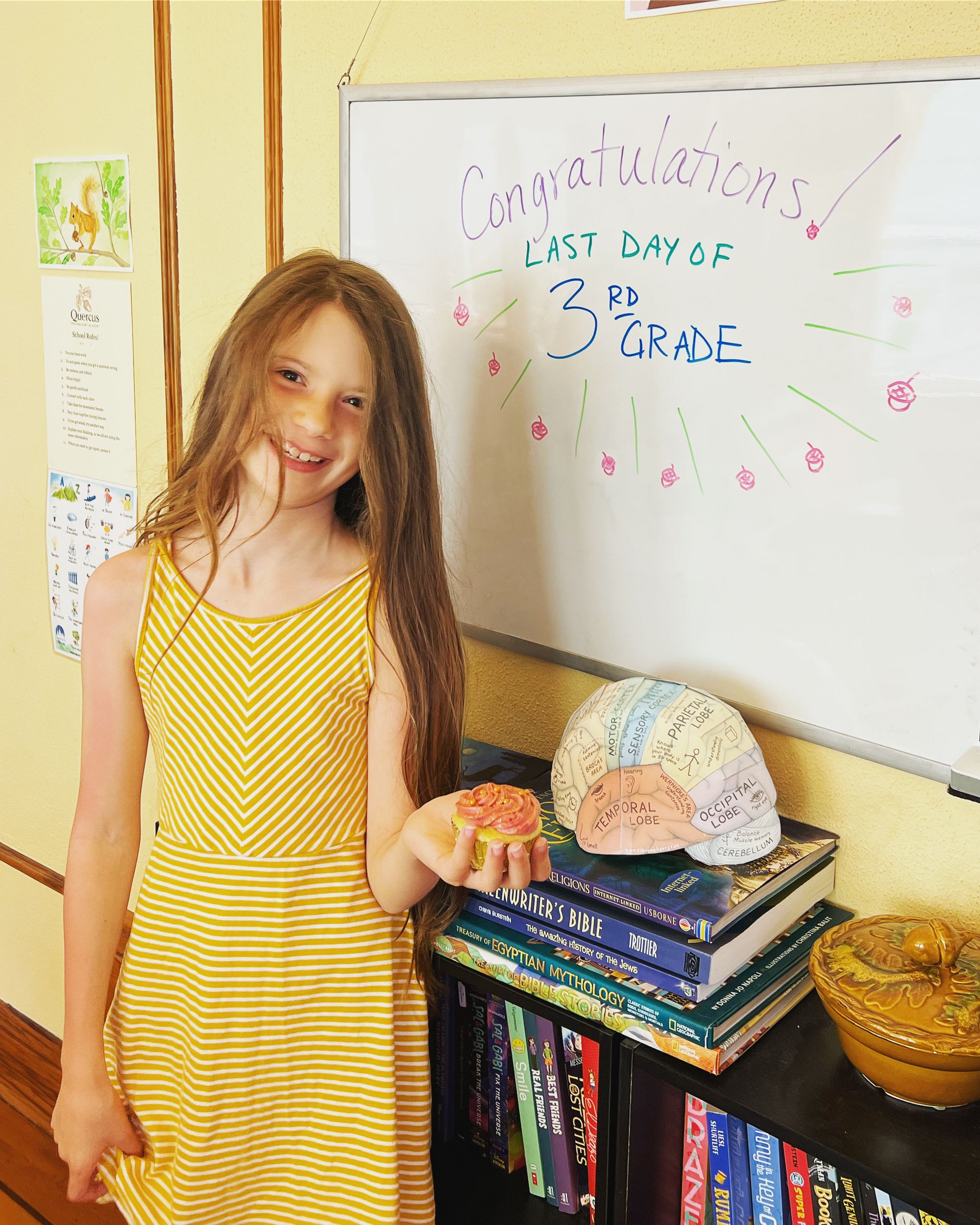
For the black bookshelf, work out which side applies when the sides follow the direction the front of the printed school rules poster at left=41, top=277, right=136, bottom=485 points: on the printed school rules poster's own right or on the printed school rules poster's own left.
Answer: on the printed school rules poster's own left

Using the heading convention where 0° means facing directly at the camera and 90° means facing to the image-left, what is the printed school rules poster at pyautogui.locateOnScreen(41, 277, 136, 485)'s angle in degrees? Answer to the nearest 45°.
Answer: approximately 45°

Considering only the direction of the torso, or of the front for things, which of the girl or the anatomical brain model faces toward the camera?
the girl

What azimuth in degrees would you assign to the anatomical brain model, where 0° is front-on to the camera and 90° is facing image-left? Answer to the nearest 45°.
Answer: approximately 90°

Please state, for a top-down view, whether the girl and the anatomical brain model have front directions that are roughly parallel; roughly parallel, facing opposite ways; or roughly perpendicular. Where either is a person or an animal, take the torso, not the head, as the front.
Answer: roughly perpendicular

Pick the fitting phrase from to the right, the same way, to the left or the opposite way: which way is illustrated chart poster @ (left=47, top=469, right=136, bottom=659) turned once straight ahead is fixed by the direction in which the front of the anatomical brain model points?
to the left

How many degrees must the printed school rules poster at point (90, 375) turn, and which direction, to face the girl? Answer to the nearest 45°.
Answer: approximately 45° to its left

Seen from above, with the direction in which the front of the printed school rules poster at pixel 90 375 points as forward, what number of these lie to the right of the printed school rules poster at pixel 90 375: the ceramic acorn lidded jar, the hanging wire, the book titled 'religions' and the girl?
0

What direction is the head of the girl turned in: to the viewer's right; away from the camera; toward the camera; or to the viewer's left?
toward the camera

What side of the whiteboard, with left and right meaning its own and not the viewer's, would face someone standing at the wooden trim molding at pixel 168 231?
right

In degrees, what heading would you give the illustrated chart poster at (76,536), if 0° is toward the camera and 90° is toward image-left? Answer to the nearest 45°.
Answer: approximately 45°

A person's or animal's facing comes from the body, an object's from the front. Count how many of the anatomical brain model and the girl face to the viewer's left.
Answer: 1

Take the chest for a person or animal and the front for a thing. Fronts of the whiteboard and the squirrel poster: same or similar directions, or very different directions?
same or similar directions

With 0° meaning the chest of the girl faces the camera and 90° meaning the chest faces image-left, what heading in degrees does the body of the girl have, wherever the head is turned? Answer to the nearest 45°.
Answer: approximately 0°
